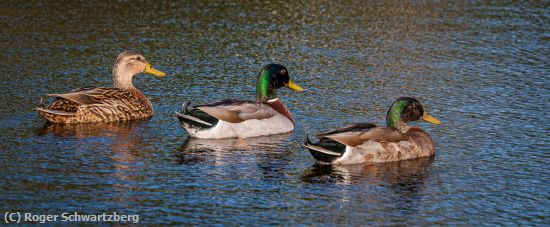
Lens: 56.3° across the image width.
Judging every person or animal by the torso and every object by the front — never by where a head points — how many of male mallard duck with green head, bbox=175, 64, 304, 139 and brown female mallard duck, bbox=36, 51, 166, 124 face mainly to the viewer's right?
2

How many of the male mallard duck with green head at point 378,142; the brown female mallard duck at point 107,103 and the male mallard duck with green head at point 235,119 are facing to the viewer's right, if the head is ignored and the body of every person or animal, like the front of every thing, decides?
3

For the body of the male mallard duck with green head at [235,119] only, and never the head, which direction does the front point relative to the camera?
to the viewer's right

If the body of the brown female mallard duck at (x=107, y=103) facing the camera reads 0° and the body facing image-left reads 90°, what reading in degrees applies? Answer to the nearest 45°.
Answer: approximately 270°

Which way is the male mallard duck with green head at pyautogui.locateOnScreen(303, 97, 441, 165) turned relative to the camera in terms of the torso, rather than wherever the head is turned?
to the viewer's right

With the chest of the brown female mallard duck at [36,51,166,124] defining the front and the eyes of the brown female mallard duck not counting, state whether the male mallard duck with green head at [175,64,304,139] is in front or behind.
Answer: in front
